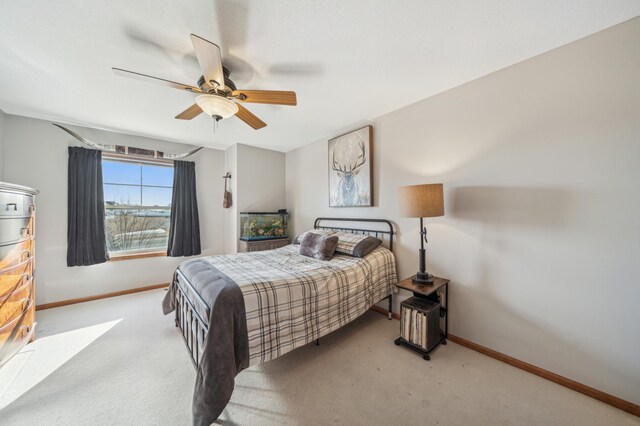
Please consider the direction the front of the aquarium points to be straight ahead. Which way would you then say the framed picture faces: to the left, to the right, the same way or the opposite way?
to the right

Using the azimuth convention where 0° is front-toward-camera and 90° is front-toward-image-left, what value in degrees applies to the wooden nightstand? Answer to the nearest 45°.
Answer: approximately 45°

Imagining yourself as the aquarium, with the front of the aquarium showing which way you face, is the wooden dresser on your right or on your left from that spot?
on your right

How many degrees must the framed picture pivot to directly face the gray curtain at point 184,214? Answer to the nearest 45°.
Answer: approximately 45° to its right

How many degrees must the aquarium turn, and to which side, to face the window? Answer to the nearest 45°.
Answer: approximately 90° to its right

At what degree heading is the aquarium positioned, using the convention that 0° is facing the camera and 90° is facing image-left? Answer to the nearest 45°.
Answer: approximately 0°

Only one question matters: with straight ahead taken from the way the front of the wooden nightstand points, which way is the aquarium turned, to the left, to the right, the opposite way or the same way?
to the left
